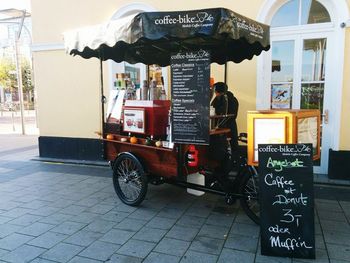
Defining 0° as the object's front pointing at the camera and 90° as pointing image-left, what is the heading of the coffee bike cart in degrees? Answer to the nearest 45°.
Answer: approximately 135°

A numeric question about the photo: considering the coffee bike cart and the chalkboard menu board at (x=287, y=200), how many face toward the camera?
1

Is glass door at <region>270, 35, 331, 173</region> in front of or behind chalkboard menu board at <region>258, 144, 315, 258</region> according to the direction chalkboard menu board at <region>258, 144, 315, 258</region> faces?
behind

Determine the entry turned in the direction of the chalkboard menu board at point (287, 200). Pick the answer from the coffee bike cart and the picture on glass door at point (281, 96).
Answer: the picture on glass door

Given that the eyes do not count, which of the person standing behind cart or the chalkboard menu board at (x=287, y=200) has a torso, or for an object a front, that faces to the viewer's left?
the person standing behind cart

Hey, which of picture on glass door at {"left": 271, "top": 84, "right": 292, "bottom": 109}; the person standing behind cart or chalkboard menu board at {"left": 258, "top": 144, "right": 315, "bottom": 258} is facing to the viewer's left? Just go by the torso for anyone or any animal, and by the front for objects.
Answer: the person standing behind cart

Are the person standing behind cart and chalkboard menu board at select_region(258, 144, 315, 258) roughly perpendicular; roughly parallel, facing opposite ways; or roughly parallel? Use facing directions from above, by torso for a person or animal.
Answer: roughly perpendicular

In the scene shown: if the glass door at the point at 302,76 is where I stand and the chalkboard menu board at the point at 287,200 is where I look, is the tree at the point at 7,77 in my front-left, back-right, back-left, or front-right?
back-right

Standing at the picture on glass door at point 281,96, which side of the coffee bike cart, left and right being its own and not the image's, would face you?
right

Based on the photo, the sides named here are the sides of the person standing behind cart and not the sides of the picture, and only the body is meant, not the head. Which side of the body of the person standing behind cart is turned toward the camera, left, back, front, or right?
left

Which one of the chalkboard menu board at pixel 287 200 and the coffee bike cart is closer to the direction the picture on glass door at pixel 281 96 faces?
the chalkboard menu board

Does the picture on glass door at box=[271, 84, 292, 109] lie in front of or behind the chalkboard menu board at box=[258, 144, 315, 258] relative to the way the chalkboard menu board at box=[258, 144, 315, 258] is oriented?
behind

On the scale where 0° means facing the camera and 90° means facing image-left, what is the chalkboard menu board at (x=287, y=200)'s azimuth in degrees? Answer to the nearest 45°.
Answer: approximately 0°
